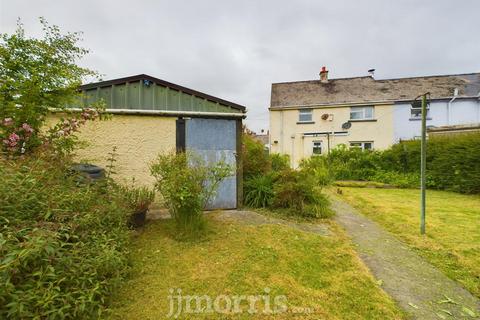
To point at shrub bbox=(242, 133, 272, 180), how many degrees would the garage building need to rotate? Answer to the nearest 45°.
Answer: approximately 90° to its left

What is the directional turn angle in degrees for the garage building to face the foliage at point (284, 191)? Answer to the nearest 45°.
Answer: approximately 90° to its left

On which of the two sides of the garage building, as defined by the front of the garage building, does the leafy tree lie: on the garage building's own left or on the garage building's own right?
on the garage building's own right

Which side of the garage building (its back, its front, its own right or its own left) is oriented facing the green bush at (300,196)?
left

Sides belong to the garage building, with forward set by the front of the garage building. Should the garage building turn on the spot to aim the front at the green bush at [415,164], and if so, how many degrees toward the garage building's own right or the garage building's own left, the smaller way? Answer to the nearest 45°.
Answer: approximately 90° to the garage building's own left

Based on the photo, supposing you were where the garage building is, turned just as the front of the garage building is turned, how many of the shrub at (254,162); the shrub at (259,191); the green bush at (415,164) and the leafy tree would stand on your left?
3

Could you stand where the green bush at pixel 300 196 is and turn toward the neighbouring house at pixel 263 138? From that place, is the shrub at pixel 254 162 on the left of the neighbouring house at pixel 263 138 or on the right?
left

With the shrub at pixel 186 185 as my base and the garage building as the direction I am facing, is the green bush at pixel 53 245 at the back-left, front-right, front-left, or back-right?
back-left

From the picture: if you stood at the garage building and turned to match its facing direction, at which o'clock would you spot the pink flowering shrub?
The pink flowering shrub is roughly at 2 o'clock from the garage building.

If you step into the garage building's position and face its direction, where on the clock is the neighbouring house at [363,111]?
The neighbouring house is roughly at 8 o'clock from the garage building.

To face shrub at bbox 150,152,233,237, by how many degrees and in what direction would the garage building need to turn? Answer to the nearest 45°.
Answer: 0° — it already faces it

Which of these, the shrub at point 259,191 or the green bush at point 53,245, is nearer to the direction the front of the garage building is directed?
the green bush

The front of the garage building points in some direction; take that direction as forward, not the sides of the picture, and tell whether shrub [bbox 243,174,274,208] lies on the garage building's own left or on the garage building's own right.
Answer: on the garage building's own left

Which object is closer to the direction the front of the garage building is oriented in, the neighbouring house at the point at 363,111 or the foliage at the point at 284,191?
the foliage

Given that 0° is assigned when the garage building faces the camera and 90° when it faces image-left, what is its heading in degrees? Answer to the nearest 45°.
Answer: approximately 0°
